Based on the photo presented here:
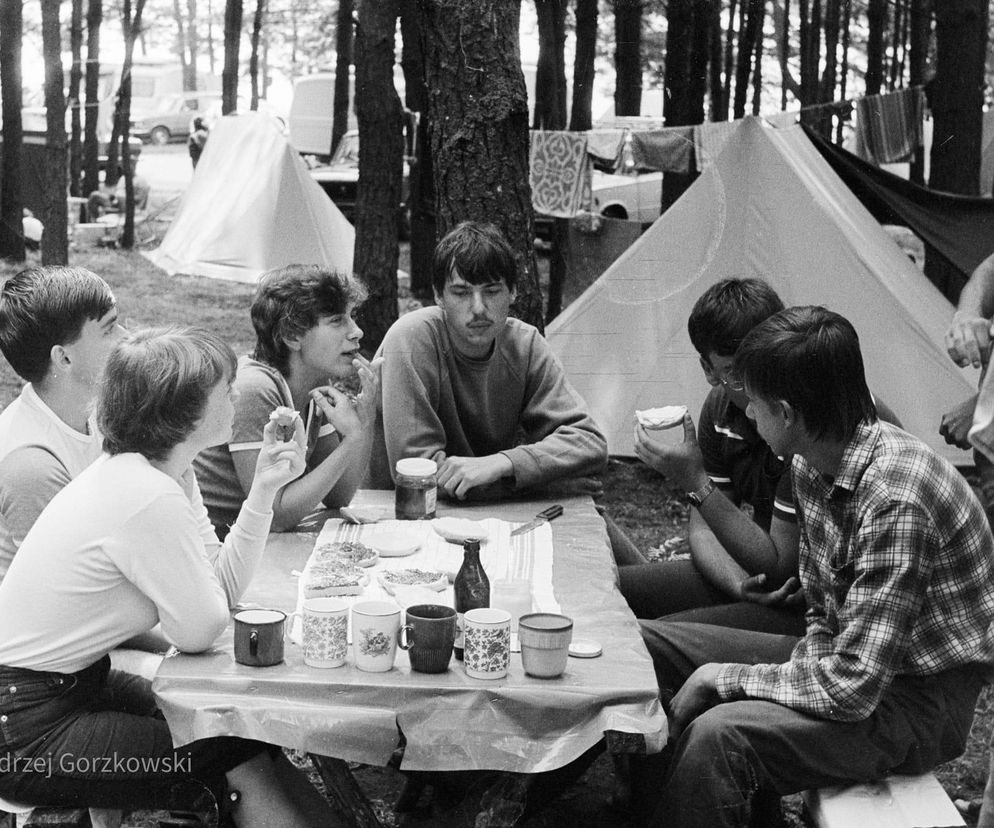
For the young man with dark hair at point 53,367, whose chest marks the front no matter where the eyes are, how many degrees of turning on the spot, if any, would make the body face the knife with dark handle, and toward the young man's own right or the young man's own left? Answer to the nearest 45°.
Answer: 0° — they already face it

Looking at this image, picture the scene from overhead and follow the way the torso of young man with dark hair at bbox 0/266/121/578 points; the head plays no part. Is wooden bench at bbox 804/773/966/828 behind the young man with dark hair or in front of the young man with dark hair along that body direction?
in front

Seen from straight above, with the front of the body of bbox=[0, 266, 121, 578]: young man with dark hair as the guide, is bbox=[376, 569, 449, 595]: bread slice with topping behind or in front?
in front

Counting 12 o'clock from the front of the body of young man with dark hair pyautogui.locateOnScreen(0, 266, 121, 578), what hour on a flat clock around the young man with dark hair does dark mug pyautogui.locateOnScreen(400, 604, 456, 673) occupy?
The dark mug is roughly at 2 o'clock from the young man with dark hair.

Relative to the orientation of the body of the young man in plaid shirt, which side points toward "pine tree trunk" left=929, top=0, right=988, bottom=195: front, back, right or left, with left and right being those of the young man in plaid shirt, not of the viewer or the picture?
right

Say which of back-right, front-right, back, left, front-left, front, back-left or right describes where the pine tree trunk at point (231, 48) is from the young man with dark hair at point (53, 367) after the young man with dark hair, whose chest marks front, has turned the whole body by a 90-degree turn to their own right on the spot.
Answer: back

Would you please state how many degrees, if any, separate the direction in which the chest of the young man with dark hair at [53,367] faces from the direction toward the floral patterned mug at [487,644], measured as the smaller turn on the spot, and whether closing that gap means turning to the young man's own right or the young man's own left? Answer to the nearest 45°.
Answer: approximately 45° to the young man's own right

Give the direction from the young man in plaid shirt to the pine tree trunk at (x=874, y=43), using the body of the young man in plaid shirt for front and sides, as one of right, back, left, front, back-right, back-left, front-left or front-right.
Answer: right

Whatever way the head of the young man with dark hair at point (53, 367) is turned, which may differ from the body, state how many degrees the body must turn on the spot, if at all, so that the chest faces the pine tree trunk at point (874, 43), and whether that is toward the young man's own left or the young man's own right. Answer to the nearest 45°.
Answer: approximately 45° to the young man's own left

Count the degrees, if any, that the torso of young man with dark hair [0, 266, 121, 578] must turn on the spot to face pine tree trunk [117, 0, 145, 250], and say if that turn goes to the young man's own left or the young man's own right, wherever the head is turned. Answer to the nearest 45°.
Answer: approximately 90° to the young man's own left

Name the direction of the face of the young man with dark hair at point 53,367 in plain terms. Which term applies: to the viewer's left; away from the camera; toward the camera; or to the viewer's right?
to the viewer's right

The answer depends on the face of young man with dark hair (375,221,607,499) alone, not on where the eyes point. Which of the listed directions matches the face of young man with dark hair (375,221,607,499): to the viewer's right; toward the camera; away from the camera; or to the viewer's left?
toward the camera

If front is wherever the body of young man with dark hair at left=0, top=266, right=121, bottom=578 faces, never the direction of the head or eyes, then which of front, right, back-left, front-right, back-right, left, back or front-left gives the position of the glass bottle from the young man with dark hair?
front-right

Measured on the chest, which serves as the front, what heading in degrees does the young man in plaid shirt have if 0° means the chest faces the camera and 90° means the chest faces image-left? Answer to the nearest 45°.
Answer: approximately 90°

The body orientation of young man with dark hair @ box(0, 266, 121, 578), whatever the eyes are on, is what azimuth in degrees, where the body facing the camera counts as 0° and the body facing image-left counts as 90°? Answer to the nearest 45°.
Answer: approximately 270°
